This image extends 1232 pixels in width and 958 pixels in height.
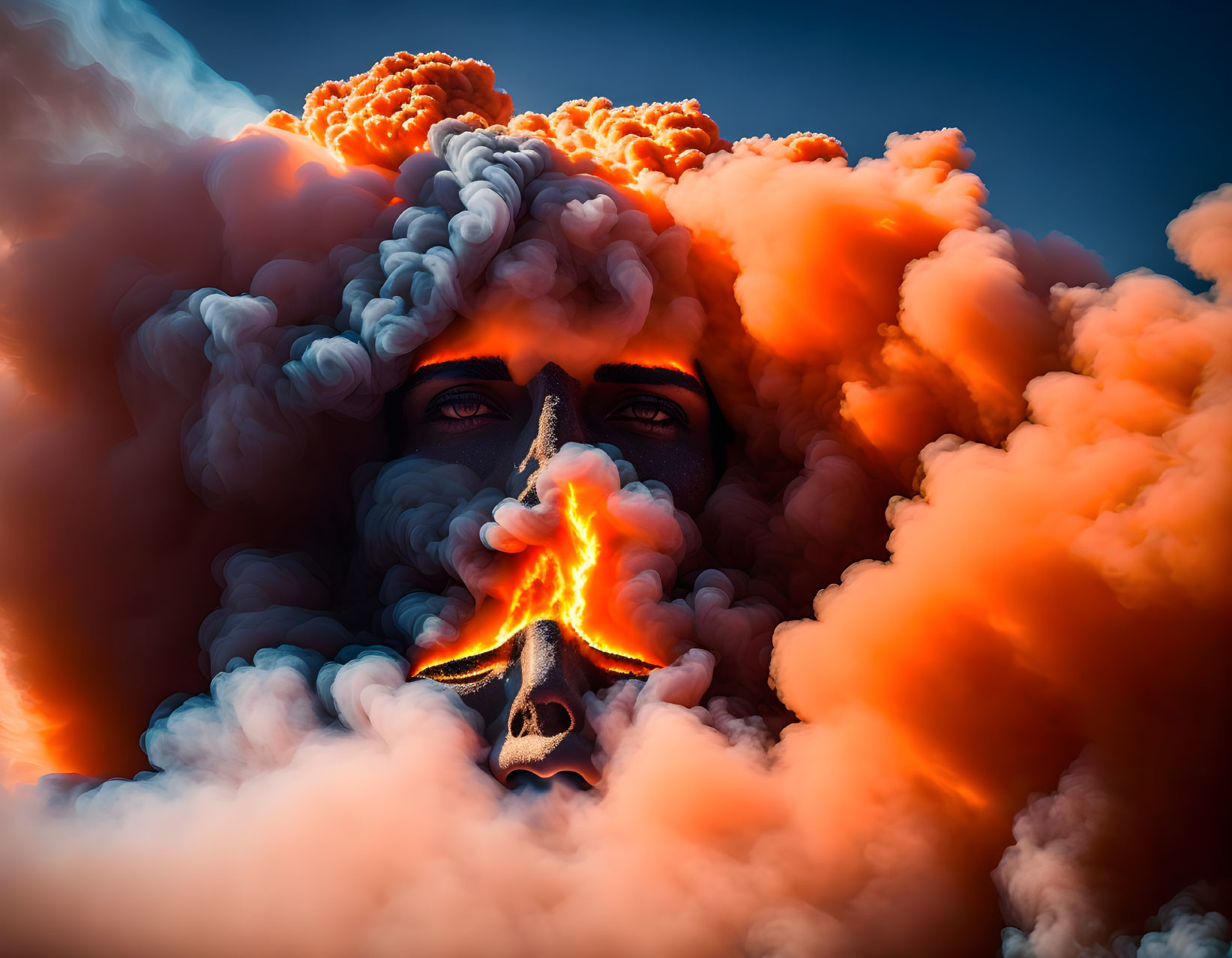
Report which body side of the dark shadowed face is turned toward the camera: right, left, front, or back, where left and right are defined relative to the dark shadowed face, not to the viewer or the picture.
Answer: front
